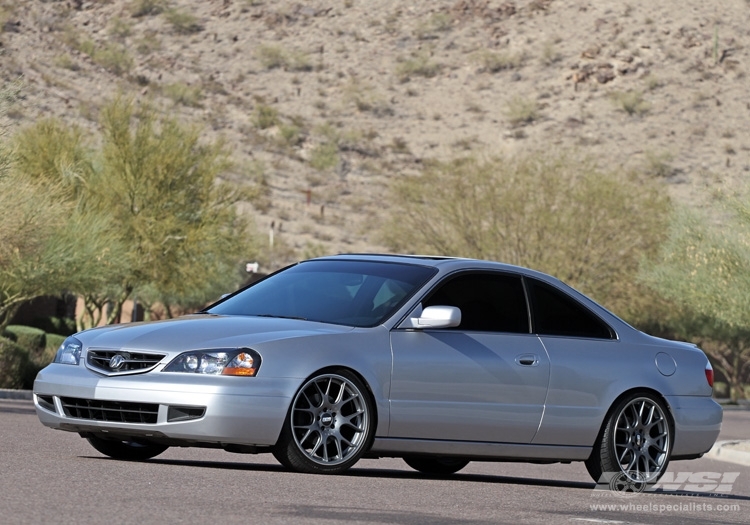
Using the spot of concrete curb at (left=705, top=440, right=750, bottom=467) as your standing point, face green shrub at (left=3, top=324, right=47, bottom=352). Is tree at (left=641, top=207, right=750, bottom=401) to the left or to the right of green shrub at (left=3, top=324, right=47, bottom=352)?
right

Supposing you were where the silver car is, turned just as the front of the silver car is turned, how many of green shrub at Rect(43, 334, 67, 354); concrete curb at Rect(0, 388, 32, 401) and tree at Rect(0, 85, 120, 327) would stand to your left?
0

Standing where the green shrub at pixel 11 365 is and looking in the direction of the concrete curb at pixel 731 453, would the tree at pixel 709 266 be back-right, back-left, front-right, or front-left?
front-left

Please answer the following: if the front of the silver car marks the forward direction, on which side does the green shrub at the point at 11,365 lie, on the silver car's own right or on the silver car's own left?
on the silver car's own right

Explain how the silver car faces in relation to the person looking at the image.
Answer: facing the viewer and to the left of the viewer

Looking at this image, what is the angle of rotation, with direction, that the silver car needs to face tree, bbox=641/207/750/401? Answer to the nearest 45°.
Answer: approximately 135° to its right

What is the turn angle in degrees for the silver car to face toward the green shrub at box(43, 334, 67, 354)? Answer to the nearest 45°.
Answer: approximately 135° to its right

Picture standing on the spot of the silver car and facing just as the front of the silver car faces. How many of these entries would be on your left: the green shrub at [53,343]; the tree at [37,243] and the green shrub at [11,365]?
0

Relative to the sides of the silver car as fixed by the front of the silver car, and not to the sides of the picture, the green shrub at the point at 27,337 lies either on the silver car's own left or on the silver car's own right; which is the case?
on the silver car's own right
